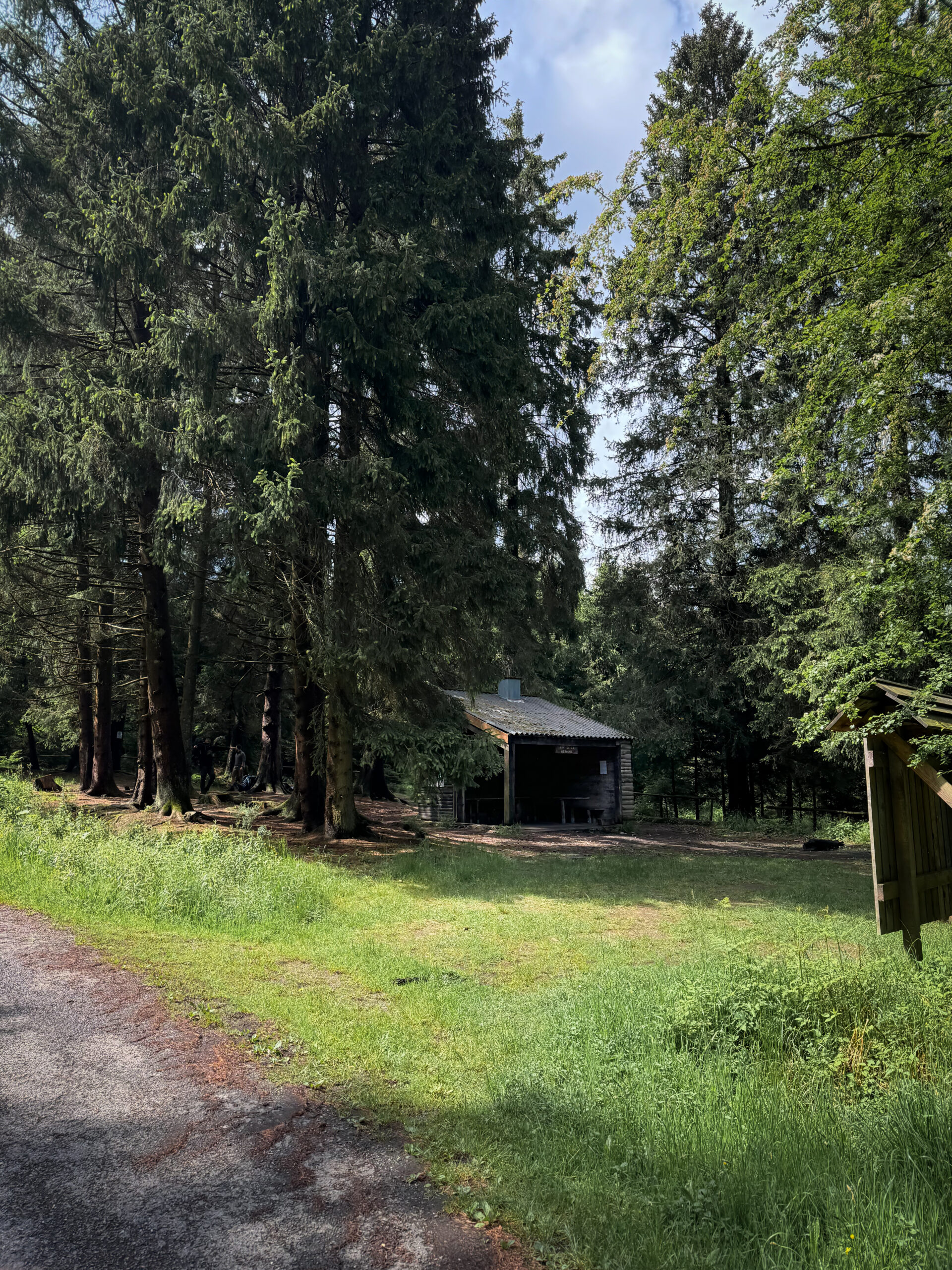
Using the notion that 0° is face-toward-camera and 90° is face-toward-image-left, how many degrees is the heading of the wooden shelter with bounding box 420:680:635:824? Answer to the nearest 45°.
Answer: approximately 0°
